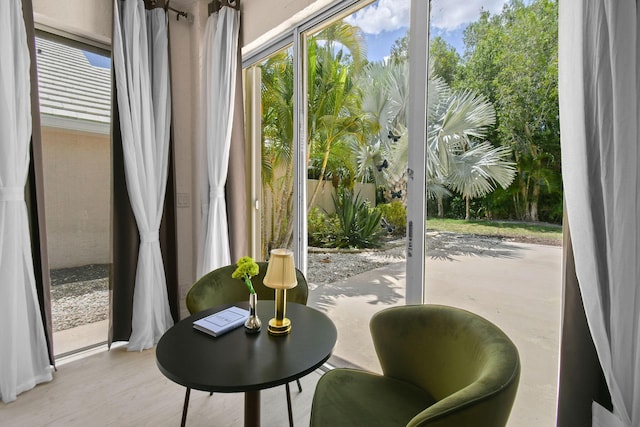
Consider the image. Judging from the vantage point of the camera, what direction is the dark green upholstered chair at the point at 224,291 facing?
facing the viewer

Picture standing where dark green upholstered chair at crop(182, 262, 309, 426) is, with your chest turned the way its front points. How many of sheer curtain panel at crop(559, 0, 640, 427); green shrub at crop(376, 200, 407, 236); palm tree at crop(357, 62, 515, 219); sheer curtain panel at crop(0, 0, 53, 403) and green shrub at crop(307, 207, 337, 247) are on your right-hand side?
1

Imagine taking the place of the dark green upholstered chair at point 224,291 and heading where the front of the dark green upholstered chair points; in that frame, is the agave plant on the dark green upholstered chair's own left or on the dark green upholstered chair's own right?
on the dark green upholstered chair's own left

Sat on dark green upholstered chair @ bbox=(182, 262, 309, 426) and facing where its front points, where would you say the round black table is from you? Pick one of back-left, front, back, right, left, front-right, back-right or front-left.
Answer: front

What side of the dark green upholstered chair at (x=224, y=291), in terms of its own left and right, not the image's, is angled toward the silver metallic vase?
front

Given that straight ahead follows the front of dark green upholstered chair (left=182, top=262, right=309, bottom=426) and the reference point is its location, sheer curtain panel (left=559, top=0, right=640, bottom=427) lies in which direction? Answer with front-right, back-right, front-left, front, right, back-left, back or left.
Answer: front-left

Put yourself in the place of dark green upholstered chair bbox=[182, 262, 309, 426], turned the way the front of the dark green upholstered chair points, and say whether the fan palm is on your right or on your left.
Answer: on your left

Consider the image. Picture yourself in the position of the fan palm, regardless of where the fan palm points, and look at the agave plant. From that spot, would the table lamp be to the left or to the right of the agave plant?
left

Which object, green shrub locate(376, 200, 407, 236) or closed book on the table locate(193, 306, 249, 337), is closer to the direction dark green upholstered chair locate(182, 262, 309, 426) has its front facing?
the closed book on the table

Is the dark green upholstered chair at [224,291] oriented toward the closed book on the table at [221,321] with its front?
yes
